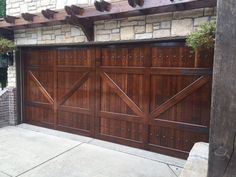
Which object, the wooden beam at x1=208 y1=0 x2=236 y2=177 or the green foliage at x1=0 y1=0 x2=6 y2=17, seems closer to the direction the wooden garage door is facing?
the wooden beam

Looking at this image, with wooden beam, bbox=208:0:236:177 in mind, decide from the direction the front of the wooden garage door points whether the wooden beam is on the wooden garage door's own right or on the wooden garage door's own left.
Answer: on the wooden garage door's own left

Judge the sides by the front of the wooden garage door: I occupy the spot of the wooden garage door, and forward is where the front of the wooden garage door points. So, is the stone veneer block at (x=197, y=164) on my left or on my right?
on my left

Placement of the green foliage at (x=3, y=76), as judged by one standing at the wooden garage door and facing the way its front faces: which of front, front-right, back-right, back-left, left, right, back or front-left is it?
right

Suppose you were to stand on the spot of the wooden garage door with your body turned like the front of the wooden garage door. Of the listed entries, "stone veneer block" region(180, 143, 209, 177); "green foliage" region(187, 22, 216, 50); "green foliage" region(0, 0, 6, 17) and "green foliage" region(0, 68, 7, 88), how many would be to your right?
2

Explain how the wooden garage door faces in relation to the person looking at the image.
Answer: facing the viewer and to the left of the viewer

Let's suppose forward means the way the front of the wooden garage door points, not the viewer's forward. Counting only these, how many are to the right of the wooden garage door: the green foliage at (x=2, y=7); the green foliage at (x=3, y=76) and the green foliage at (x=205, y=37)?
2

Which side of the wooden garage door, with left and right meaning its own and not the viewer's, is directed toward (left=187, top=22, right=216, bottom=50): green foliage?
left

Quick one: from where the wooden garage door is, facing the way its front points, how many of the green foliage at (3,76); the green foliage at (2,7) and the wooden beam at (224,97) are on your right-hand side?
2

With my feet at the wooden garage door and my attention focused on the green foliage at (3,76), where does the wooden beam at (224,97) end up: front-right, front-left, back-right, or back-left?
back-left

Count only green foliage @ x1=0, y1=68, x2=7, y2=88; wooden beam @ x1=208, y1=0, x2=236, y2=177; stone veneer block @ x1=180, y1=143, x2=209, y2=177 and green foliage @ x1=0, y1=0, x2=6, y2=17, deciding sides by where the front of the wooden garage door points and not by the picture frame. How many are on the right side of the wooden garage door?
2

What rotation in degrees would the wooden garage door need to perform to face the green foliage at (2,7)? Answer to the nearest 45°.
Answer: approximately 90° to its right
